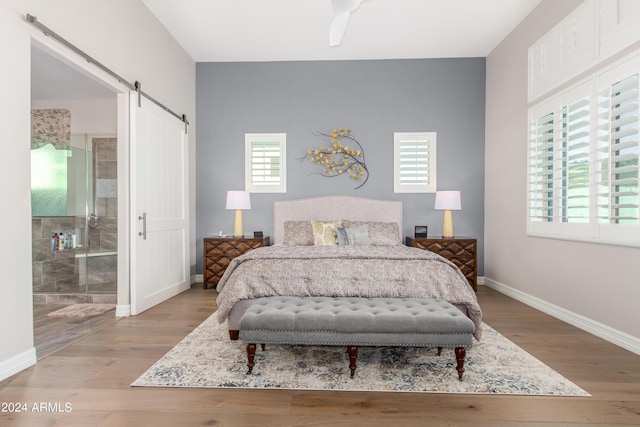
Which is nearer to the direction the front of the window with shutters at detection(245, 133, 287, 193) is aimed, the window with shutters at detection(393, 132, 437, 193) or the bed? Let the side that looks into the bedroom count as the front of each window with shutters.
the bed

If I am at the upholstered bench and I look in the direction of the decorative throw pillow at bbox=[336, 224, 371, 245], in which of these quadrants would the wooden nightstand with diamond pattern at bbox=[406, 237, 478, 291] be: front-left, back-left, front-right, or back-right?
front-right

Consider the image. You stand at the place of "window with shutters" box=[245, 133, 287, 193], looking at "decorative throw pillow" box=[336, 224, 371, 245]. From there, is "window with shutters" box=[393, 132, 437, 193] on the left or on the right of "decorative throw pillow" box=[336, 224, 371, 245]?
left

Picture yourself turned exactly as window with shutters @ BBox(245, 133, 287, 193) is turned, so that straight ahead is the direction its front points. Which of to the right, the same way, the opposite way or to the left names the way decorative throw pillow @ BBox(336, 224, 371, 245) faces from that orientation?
the same way

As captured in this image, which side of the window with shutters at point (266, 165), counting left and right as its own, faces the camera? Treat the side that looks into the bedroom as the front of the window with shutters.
front

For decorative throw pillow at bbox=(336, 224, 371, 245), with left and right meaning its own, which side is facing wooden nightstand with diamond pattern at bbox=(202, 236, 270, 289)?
right

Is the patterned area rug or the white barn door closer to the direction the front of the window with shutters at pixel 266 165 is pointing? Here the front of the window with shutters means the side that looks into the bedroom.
the patterned area rug

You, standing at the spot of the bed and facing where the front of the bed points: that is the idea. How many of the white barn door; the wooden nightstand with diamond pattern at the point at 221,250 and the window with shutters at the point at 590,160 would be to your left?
1

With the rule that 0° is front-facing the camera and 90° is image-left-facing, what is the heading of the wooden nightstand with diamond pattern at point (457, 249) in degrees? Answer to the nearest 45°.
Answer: approximately 0°

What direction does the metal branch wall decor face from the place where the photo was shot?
facing the viewer

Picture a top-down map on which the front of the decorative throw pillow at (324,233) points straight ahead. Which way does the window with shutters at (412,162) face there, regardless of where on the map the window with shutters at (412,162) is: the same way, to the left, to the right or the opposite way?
the same way

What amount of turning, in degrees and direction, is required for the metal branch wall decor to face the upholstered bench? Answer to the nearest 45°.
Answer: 0° — it already faces it

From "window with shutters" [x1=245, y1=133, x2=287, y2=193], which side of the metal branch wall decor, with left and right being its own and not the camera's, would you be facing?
right

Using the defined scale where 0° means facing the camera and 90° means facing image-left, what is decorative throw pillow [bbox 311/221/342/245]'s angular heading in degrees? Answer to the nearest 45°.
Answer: approximately 0°
